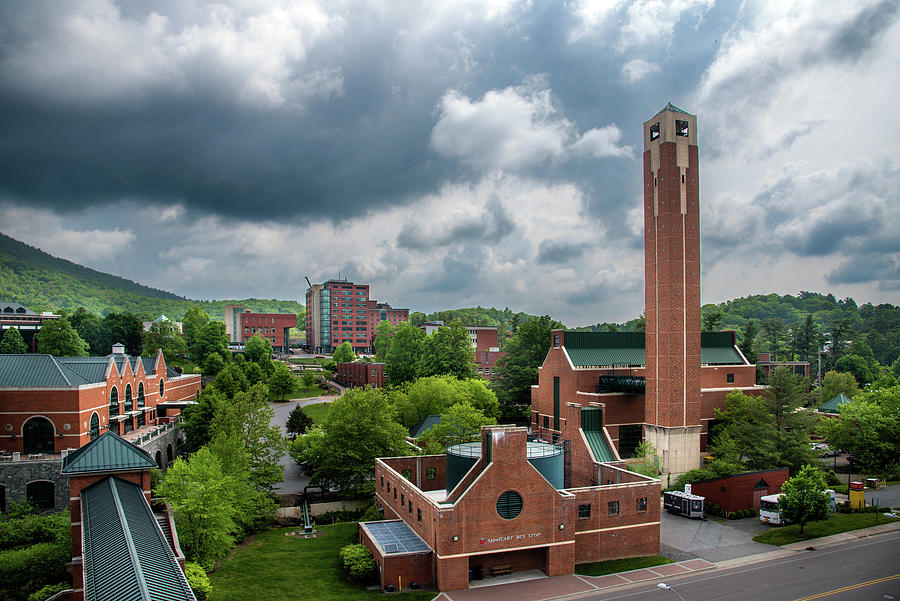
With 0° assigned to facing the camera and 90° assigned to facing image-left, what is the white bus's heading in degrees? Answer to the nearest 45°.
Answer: approximately 45°

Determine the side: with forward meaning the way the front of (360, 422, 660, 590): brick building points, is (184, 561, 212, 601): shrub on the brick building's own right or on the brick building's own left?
on the brick building's own right

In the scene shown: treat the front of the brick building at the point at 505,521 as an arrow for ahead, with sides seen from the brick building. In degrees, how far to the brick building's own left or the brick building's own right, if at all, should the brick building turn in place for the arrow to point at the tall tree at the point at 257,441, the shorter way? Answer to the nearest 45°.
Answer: approximately 135° to the brick building's own right

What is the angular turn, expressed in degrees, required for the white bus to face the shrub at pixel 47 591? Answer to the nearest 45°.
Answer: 0° — it already faces it

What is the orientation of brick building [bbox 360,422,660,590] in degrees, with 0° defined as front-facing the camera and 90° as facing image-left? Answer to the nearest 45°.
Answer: approximately 0°

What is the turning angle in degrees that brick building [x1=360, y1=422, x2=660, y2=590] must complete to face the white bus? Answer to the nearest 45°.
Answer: approximately 135° to its left

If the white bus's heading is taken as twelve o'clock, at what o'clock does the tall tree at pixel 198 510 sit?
The tall tree is roughly at 12 o'clock from the white bus.

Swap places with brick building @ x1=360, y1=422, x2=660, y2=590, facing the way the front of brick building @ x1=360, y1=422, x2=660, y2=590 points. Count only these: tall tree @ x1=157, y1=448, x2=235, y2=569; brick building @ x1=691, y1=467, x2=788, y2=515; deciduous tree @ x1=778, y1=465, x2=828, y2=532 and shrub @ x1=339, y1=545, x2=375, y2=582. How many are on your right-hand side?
2
